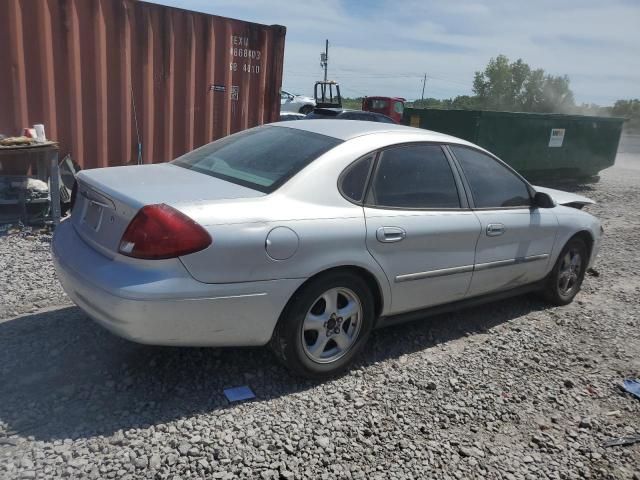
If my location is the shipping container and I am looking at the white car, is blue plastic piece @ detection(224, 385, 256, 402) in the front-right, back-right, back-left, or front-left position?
back-right

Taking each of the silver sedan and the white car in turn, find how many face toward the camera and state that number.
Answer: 0

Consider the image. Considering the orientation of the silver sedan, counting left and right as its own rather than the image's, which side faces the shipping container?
left

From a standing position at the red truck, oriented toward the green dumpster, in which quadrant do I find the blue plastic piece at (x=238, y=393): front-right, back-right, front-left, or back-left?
front-right

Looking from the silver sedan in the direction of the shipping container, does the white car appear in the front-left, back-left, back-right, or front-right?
front-right

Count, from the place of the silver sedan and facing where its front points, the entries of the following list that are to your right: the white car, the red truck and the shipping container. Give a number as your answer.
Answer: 0

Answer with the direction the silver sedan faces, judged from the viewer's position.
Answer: facing away from the viewer and to the right of the viewer

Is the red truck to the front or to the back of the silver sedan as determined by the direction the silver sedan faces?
to the front

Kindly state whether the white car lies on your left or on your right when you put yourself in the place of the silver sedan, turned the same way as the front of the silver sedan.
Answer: on your left
